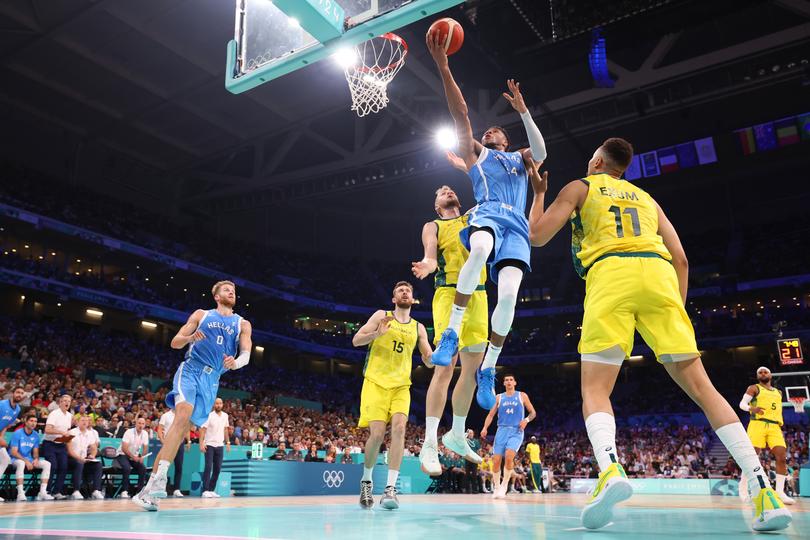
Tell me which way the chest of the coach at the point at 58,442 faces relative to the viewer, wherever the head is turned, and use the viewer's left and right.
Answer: facing the viewer and to the right of the viewer

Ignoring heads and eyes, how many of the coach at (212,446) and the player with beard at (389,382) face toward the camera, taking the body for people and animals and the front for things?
2

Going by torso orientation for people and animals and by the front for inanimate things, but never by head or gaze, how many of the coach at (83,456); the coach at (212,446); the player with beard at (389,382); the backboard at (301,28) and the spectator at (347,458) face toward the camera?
4

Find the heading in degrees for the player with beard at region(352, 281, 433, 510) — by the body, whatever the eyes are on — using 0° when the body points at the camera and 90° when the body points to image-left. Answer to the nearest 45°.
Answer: approximately 0°

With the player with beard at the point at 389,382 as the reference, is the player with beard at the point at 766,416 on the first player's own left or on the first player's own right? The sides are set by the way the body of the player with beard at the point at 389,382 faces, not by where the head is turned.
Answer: on the first player's own left

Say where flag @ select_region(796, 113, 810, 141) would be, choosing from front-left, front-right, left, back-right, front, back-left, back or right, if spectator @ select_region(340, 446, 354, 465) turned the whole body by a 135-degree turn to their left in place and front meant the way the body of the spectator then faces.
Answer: front-right

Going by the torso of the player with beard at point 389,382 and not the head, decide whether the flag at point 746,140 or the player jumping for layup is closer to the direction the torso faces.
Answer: the player jumping for layup

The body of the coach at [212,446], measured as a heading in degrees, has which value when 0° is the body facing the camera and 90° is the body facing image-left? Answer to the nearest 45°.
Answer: approximately 0°

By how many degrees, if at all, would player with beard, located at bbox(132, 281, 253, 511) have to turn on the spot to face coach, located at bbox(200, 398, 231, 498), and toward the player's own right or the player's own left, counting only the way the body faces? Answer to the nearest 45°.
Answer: approximately 135° to the player's own left

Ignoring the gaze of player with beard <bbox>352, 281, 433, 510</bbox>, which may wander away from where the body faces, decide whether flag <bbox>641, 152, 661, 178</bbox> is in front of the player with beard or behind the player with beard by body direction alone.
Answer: behind
